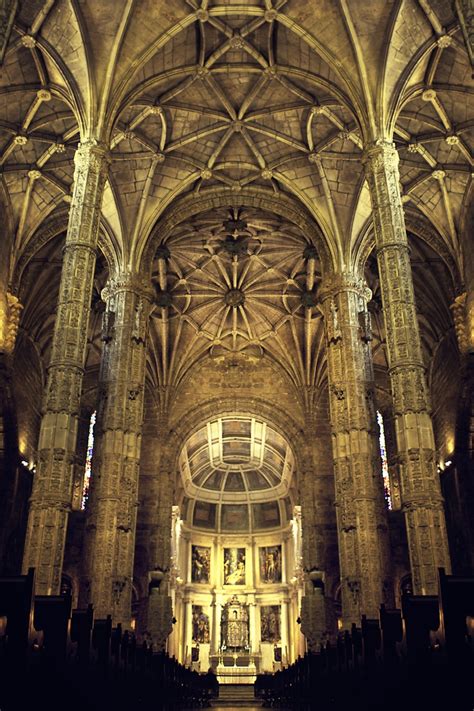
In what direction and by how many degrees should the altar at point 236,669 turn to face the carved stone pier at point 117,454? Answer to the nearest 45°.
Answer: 0° — it already faces it

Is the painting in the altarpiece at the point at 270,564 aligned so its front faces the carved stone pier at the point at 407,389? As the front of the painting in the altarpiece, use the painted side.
yes

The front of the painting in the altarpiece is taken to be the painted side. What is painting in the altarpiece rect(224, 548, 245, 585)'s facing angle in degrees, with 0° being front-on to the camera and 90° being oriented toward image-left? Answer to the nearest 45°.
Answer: approximately 0°

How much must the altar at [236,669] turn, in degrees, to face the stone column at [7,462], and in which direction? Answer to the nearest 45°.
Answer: approximately 45° to its right

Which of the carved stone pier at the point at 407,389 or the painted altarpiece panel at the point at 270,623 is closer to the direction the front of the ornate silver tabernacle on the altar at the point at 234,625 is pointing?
the carved stone pier

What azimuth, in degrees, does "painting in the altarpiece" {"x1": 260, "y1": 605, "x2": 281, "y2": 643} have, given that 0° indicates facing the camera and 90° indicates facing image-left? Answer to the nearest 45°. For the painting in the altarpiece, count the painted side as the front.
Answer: approximately 0°

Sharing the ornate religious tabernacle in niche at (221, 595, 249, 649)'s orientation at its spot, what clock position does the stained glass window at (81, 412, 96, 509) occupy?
The stained glass window is roughly at 1 o'clock from the ornate religious tabernacle in niche.
